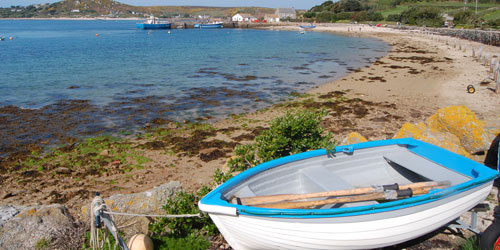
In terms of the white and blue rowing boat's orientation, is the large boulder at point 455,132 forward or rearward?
rearward

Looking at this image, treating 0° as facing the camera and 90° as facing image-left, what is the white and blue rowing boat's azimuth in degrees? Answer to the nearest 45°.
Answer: approximately 45°

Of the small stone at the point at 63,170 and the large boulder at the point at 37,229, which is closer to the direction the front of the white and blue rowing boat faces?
the large boulder

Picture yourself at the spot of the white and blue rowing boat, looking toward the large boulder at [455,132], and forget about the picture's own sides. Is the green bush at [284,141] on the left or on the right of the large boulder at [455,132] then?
left

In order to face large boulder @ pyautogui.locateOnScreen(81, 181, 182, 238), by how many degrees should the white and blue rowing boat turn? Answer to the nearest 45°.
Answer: approximately 45° to its right

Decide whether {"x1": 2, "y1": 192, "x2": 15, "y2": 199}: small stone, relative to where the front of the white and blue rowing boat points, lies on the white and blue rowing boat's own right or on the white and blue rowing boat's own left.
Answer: on the white and blue rowing boat's own right
